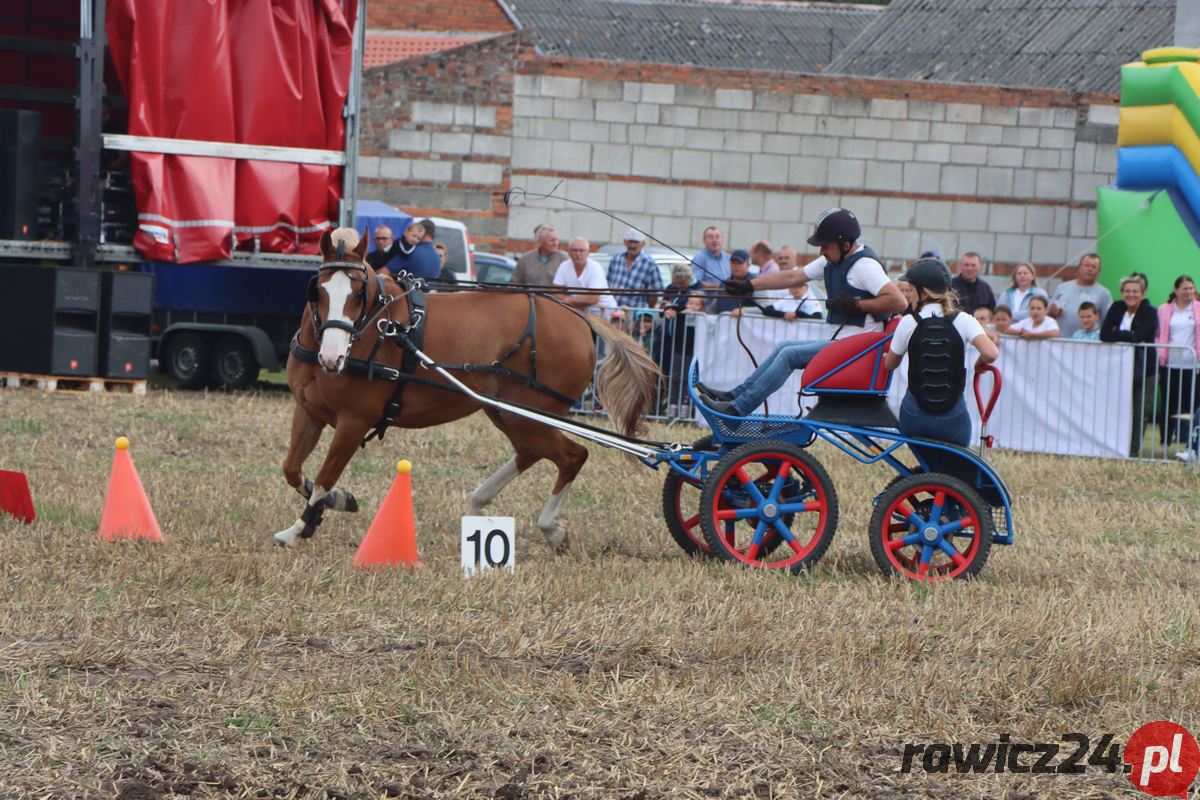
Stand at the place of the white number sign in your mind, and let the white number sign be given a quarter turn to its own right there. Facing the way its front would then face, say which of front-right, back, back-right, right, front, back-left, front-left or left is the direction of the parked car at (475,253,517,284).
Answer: right

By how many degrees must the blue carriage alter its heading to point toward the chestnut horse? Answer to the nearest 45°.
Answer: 0° — it already faces it

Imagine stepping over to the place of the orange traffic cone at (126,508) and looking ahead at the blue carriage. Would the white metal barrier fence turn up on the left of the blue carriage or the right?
left

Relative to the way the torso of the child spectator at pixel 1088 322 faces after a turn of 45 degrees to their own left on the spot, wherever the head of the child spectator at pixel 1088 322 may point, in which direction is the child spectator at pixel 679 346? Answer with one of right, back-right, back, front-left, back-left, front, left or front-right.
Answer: right

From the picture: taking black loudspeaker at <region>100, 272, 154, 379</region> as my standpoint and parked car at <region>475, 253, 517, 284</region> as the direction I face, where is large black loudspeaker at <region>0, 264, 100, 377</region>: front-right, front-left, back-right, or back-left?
back-left

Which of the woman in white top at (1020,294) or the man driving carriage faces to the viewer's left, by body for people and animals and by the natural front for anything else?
the man driving carriage

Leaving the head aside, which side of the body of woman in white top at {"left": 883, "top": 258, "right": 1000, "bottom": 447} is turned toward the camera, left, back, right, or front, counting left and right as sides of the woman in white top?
back

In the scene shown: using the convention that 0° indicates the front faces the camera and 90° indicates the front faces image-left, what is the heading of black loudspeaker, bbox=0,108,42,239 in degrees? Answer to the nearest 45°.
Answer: approximately 315°

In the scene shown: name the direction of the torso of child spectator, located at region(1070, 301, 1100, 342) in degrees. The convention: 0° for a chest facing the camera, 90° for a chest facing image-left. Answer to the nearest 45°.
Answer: approximately 45°

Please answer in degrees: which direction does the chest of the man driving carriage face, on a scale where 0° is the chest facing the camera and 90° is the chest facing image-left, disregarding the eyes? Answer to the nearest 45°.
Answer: approximately 90°

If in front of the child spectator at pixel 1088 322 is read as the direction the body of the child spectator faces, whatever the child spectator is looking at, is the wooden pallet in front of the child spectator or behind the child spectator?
in front
